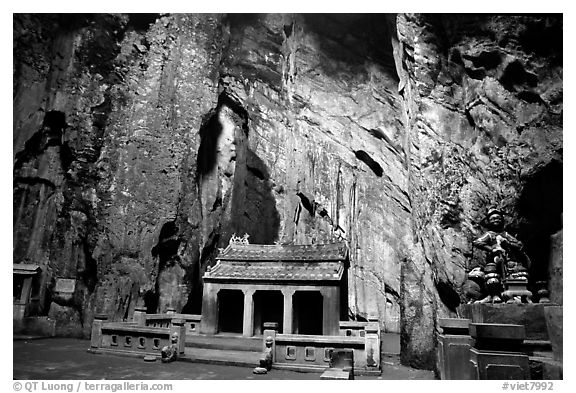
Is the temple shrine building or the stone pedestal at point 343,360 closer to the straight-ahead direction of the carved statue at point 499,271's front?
the stone pedestal

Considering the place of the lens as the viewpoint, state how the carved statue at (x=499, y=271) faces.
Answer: facing the viewer

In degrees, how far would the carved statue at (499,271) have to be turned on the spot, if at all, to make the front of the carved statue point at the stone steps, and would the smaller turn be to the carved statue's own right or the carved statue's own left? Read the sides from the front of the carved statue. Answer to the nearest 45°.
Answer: approximately 90° to the carved statue's own right

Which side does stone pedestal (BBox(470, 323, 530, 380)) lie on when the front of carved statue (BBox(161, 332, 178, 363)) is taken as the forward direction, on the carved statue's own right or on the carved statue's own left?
on the carved statue's own left

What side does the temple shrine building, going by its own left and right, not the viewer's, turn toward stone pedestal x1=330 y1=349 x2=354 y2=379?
front

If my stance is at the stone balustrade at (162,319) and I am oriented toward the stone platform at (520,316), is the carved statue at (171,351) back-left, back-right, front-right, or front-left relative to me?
front-right

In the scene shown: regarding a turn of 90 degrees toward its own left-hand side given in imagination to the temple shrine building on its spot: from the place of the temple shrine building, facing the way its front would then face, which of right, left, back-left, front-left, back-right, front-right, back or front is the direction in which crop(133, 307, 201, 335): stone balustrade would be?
back

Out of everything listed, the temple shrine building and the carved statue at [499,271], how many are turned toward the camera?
2

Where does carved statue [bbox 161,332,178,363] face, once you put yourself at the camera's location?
facing the viewer and to the left of the viewer

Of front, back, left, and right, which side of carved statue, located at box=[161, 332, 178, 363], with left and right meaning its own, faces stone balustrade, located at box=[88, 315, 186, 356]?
right

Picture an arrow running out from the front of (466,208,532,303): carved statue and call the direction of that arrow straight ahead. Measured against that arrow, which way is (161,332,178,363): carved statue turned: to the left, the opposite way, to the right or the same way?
the same way

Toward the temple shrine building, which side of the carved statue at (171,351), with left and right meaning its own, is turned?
back

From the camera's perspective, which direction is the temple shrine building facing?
toward the camera

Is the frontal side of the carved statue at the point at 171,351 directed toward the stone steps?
no
